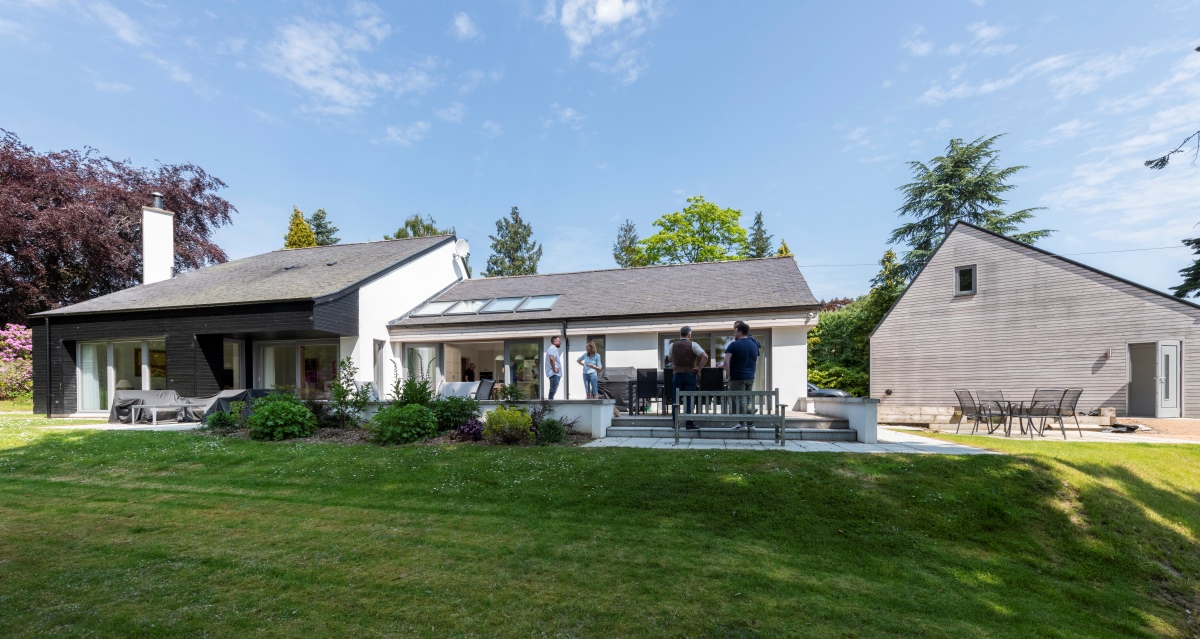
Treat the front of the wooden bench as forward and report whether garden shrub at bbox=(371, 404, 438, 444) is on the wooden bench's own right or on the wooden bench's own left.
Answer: on the wooden bench's own right

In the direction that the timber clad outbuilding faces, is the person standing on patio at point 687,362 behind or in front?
in front

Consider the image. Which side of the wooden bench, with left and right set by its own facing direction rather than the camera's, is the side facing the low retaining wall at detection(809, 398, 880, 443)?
left

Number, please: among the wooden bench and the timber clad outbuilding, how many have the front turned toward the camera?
2

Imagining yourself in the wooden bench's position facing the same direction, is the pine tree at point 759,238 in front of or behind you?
behind

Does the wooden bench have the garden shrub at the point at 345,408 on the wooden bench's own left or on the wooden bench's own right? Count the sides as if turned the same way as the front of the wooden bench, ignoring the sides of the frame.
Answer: on the wooden bench's own right

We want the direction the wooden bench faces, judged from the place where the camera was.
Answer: facing the viewer

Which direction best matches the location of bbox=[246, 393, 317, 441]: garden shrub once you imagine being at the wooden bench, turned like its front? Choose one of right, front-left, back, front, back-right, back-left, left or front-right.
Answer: right
